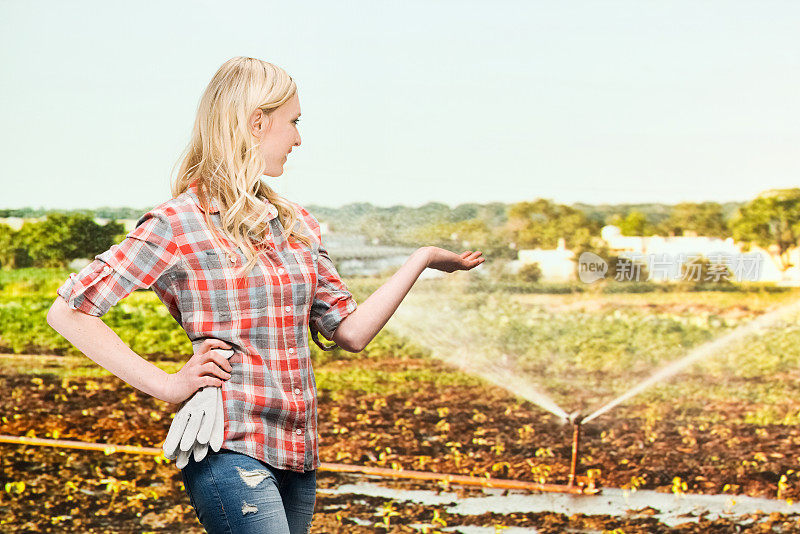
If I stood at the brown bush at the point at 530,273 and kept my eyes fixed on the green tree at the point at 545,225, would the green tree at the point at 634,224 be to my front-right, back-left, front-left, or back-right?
front-right

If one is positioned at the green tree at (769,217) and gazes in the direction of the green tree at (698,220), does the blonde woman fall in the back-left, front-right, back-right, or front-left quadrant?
front-left

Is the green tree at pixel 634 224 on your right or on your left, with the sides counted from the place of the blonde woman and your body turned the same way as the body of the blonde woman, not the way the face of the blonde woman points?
on your left

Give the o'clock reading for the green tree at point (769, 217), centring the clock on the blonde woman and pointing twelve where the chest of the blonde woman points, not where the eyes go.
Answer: The green tree is roughly at 9 o'clock from the blonde woman.

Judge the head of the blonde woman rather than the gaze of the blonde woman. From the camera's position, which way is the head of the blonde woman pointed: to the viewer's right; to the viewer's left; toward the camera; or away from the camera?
to the viewer's right

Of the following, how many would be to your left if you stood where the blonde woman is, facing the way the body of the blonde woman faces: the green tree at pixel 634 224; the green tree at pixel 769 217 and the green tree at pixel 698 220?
3

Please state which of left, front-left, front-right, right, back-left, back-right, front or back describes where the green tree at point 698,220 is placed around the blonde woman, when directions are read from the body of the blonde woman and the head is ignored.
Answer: left

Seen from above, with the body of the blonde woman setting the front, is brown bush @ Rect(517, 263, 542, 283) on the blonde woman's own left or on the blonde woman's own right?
on the blonde woman's own left

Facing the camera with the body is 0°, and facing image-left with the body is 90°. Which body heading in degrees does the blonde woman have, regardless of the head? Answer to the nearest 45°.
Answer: approximately 315°

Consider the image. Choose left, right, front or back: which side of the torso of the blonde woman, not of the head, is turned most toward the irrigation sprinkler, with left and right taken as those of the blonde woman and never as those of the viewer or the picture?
left

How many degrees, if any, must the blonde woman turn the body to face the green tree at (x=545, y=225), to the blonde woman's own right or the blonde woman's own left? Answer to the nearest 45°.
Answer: approximately 90° to the blonde woman's own left
